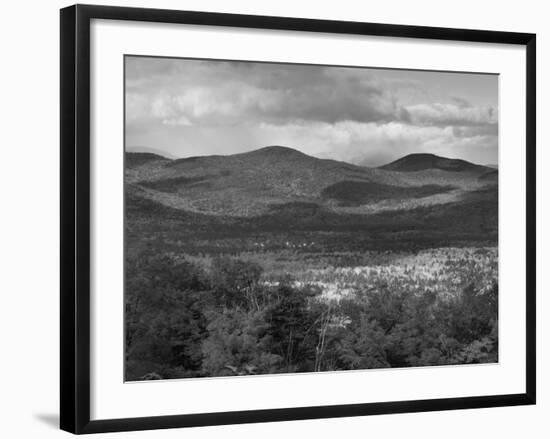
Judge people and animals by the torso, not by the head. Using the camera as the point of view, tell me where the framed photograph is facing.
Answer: facing the viewer and to the right of the viewer
